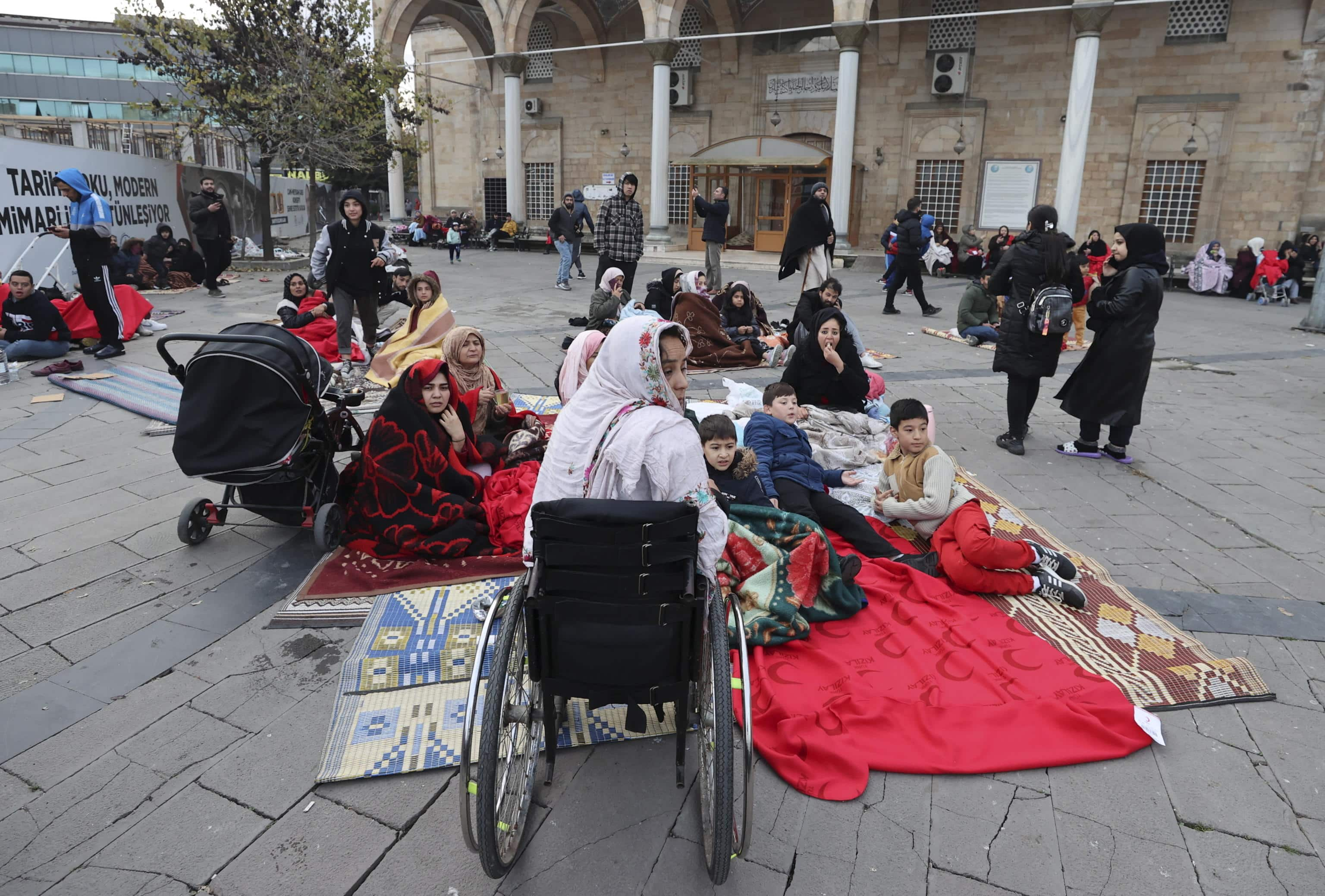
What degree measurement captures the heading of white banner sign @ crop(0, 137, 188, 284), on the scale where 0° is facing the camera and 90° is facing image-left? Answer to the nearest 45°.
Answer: approximately 315°

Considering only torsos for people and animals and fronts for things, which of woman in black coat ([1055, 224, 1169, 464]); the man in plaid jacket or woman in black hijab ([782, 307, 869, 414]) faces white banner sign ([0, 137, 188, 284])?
the woman in black coat

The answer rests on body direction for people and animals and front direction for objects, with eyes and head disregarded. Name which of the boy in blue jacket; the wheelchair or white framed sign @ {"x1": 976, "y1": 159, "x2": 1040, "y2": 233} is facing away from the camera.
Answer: the wheelchair

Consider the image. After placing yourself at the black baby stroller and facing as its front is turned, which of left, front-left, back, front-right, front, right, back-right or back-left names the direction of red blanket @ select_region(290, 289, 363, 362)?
front-left

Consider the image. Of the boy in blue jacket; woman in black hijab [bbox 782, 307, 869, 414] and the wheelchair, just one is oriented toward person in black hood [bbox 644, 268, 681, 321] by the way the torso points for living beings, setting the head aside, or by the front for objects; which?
the wheelchair

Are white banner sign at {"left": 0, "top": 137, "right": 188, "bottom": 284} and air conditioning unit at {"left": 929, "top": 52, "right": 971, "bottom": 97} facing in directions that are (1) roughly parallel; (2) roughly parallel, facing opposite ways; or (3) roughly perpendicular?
roughly perpendicular

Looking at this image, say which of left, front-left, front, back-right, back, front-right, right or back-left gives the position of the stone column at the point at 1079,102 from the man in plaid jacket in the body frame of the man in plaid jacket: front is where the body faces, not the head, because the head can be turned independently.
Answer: back-left

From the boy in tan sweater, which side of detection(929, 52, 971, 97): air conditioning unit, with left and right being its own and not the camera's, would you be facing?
front

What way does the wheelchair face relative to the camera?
away from the camera

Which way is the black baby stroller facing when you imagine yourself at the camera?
facing away from the viewer and to the right of the viewer

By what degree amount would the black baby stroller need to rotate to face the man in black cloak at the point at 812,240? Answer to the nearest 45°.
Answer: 0° — it already faces them
